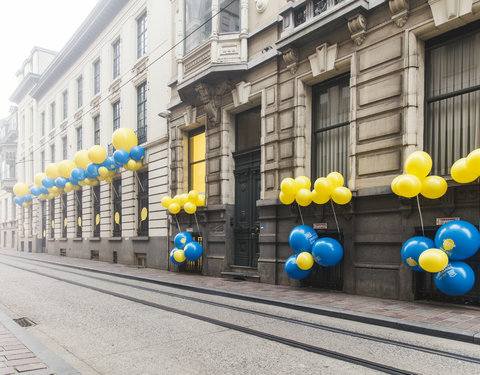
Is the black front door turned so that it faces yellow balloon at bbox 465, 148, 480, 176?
no

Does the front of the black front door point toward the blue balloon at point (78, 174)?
no

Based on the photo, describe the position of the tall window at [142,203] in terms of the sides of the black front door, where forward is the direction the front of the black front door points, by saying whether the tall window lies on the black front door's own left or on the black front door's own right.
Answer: on the black front door's own right

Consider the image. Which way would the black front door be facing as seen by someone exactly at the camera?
facing the viewer and to the left of the viewer

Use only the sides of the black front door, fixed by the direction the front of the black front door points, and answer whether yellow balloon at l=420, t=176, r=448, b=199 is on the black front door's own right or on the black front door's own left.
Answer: on the black front door's own left

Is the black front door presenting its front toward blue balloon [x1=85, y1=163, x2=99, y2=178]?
no

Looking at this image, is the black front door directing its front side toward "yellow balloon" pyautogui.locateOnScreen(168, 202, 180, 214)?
no

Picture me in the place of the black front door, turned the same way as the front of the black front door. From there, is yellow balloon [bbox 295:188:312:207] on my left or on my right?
on my left

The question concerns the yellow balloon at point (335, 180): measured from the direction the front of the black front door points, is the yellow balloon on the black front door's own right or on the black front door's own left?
on the black front door's own left
